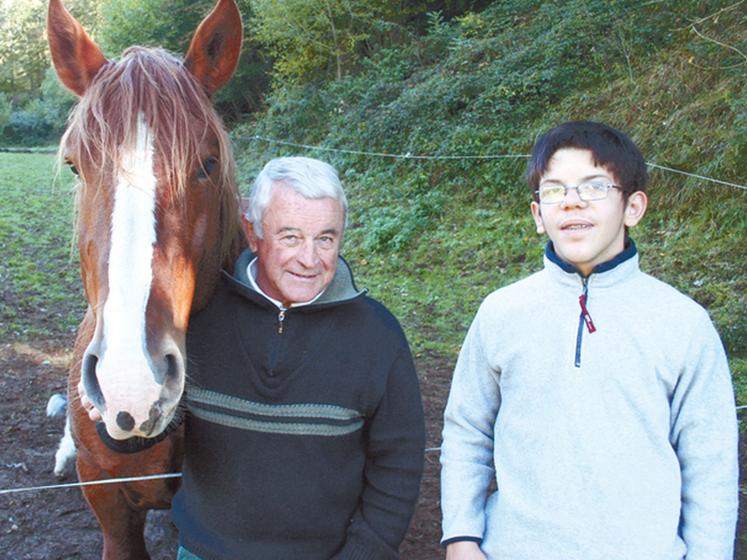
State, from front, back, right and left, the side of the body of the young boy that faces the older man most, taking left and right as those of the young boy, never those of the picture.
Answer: right

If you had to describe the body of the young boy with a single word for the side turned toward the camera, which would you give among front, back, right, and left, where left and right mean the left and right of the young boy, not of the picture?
front

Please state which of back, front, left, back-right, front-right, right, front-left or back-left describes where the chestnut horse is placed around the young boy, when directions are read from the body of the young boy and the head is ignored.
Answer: right

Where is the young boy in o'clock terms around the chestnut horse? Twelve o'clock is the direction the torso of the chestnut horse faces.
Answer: The young boy is roughly at 10 o'clock from the chestnut horse.

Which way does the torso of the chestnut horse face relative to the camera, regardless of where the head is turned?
toward the camera

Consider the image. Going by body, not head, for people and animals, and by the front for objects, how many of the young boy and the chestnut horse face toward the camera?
2

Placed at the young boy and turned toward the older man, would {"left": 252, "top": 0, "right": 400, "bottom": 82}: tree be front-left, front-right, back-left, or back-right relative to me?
front-right

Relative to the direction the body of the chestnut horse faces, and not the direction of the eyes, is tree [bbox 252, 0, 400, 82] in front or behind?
behind

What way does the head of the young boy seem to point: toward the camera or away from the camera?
toward the camera
